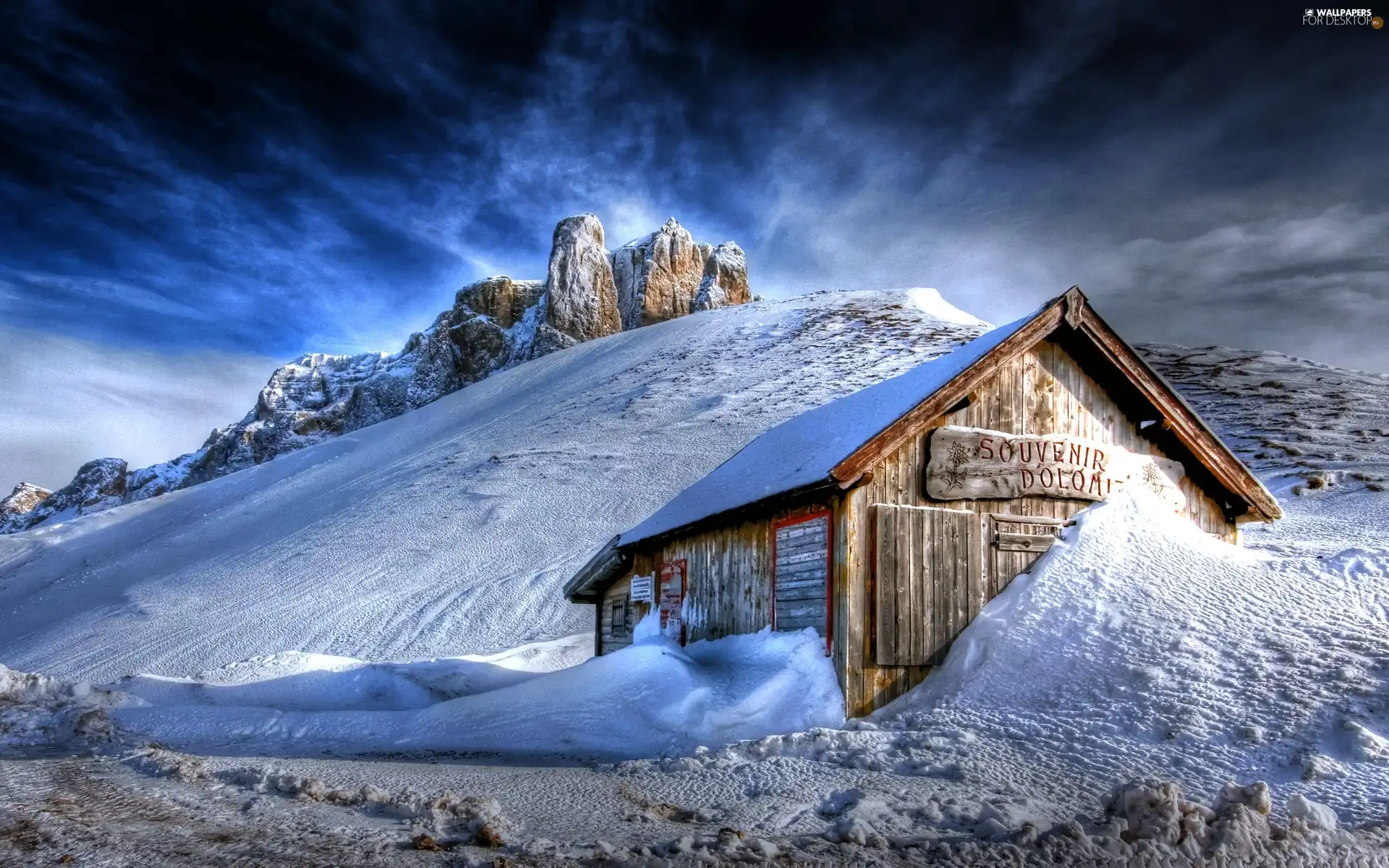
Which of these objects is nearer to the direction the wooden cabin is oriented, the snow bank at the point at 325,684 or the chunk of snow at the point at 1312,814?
the chunk of snow

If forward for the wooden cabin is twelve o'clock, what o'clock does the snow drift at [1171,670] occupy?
The snow drift is roughly at 12 o'clock from the wooden cabin.

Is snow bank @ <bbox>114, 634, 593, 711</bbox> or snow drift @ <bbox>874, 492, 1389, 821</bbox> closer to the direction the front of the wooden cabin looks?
the snow drift

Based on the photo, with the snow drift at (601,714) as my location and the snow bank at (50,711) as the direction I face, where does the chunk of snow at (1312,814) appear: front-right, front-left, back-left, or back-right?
back-left

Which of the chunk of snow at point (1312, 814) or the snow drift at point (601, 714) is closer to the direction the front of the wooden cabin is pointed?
the chunk of snow

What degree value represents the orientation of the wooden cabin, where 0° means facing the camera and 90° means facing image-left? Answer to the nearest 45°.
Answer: approximately 315°

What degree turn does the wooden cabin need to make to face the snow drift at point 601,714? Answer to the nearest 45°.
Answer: approximately 135° to its right

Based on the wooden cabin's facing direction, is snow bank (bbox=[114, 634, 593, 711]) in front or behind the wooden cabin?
behind

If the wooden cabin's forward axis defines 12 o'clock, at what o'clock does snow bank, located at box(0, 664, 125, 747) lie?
The snow bank is roughly at 4 o'clock from the wooden cabin.
